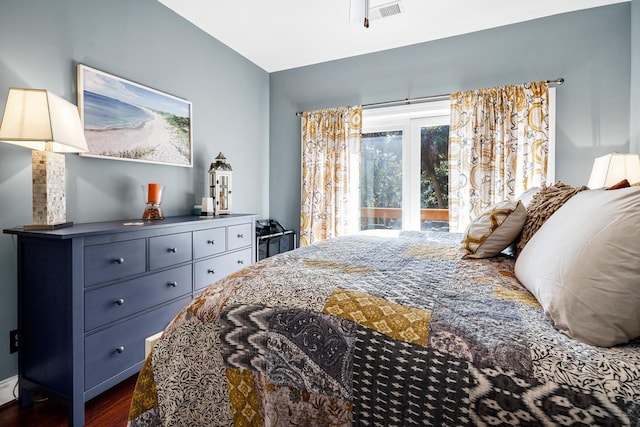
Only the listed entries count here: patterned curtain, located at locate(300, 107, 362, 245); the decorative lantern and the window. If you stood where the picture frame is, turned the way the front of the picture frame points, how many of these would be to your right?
0

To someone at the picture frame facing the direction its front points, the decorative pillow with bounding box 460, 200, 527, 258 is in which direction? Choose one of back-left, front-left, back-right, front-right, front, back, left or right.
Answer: front

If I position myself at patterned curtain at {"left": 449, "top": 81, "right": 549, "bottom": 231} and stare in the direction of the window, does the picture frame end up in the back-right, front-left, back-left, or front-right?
front-left

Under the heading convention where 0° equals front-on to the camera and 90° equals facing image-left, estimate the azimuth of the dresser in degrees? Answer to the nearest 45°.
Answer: approximately 315°

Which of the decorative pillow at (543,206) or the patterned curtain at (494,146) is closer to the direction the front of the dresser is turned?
the decorative pillow

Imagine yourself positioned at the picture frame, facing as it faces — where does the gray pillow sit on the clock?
The gray pillow is roughly at 1 o'clock from the picture frame.

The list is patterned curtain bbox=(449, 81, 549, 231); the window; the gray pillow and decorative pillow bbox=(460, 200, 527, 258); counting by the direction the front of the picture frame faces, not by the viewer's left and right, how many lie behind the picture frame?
0

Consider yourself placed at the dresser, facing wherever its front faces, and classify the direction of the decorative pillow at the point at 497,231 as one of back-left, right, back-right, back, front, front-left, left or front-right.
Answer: front

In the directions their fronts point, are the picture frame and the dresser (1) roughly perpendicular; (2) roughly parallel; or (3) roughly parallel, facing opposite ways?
roughly parallel

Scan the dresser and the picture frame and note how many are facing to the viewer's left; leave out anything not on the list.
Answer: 0

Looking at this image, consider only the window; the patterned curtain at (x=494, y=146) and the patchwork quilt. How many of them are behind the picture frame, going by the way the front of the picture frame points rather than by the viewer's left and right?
0

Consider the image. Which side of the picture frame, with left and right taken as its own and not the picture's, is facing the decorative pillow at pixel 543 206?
front

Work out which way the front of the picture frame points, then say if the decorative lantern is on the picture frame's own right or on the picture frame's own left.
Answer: on the picture frame's own left

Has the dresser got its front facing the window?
no

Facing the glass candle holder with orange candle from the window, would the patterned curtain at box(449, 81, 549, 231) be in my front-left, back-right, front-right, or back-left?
back-left
